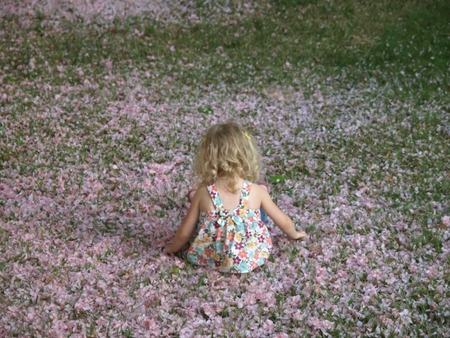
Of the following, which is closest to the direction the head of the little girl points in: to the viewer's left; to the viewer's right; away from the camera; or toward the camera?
away from the camera

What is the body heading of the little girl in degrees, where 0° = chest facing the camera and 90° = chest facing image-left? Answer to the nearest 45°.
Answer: approximately 180°
